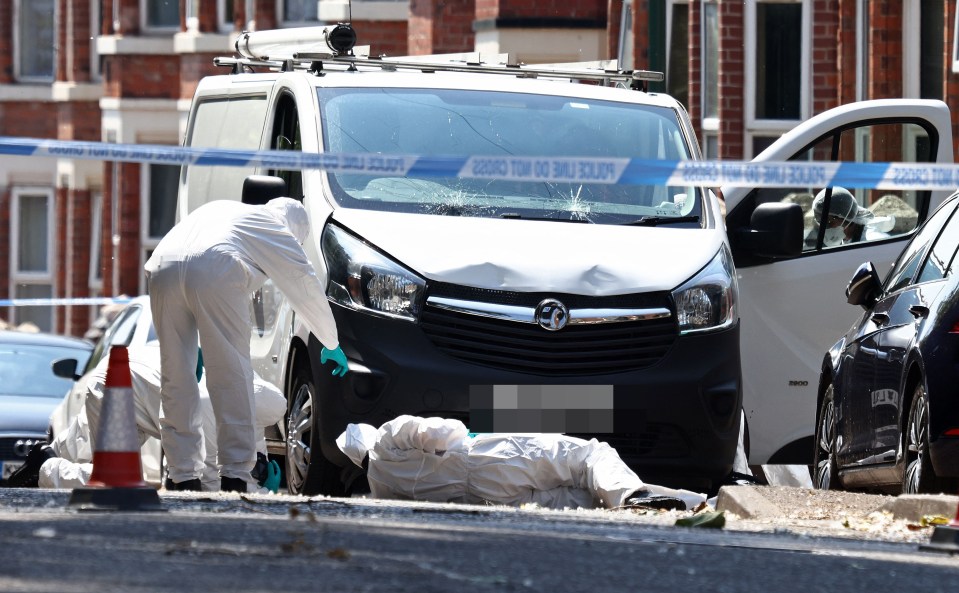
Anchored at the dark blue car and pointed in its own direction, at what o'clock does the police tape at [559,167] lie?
The police tape is roughly at 9 o'clock from the dark blue car.

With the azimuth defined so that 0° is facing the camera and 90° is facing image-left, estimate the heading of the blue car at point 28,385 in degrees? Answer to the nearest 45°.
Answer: approximately 0°

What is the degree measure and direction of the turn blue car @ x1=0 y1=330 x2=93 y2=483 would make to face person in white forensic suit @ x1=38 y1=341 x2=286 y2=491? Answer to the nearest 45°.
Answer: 0° — it already faces them

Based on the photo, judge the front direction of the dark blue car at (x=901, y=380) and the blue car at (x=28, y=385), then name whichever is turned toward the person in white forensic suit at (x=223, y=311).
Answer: the blue car at (x=28, y=385)

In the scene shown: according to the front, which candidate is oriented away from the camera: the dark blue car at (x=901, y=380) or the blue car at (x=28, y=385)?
the dark blue car

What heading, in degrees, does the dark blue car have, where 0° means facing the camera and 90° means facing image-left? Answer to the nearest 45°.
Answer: approximately 180°

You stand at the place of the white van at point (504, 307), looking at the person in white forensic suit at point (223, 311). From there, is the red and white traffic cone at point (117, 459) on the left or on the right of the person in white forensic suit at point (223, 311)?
left

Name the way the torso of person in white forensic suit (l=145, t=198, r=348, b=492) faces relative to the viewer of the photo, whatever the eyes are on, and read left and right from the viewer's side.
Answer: facing away from the viewer and to the right of the viewer

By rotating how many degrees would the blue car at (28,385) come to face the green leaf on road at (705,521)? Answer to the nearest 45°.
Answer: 0° — it already faces it

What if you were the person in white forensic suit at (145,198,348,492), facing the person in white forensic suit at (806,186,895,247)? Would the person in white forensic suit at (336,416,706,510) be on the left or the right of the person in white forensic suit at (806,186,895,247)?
right
